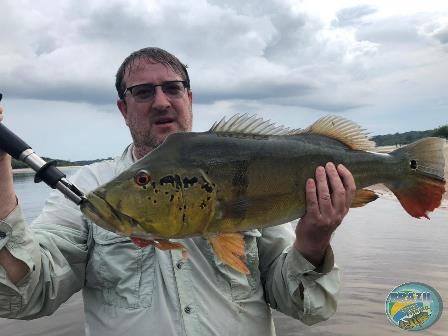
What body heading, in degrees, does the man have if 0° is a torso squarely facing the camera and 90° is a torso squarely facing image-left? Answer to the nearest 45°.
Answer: approximately 0°
